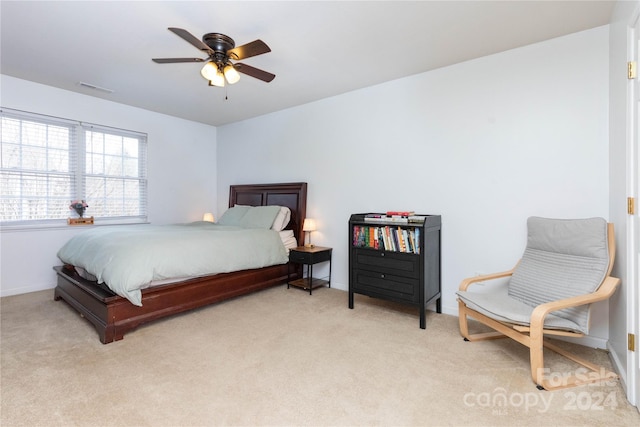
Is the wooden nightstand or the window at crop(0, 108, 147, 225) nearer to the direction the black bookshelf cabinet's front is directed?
the window

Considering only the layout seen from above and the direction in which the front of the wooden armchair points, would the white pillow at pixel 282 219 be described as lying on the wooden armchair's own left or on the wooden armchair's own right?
on the wooden armchair's own right

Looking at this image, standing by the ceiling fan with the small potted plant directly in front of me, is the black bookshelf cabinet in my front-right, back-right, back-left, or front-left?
back-right

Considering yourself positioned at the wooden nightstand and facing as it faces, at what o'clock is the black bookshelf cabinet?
The black bookshelf cabinet is roughly at 9 o'clock from the wooden nightstand.

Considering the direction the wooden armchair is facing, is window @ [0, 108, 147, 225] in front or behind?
in front

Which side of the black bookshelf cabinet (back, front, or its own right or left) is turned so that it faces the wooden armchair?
left

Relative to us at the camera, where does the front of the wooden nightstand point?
facing the viewer and to the left of the viewer

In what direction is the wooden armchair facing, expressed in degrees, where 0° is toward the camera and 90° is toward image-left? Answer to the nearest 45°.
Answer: approximately 45°

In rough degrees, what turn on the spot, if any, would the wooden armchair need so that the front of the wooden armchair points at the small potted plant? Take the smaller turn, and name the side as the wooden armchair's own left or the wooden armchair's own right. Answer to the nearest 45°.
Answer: approximately 45° to the wooden armchair's own right

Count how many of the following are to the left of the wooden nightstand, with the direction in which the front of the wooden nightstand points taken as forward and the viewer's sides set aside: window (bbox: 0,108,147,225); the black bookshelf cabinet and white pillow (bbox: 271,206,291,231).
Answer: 1
